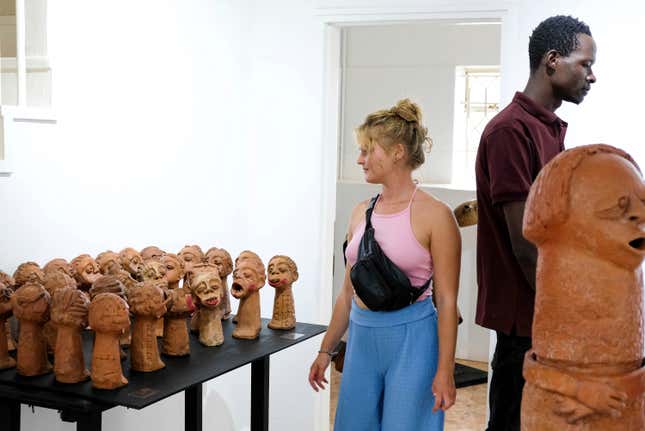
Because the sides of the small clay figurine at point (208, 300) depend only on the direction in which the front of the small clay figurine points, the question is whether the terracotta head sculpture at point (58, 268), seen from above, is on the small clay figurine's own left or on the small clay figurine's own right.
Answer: on the small clay figurine's own right

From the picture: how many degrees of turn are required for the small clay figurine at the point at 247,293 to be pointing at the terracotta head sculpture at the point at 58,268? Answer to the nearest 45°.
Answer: approximately 45° to its right

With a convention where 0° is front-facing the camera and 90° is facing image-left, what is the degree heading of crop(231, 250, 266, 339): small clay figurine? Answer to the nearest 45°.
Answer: approximately 45°
